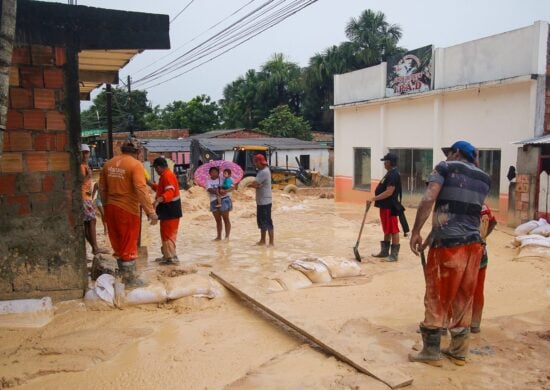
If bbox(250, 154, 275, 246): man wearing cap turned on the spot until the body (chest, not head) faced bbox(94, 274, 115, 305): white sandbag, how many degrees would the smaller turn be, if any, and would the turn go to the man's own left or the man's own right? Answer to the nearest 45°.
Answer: approximately 45° to the man's own left

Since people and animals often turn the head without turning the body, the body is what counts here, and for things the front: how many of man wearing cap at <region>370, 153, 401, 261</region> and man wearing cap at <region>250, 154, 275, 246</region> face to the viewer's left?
2

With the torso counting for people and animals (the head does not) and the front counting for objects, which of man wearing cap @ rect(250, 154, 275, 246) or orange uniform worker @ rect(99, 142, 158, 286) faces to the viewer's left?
the man wearing cap

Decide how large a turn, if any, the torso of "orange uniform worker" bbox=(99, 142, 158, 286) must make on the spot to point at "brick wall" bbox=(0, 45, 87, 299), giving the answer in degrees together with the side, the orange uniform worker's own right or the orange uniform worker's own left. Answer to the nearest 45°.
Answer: approximately 135° to the orange uniform worker's own left

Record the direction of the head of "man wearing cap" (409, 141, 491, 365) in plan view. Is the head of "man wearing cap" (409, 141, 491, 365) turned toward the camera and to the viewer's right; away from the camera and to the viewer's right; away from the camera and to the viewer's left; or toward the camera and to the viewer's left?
away from the camera and to the viewer's left

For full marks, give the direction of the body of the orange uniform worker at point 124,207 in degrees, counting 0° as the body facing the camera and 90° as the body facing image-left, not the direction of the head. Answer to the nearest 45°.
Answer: approximately 225°

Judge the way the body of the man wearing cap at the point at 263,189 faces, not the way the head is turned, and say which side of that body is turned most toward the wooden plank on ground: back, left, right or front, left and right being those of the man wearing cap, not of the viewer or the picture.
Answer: left

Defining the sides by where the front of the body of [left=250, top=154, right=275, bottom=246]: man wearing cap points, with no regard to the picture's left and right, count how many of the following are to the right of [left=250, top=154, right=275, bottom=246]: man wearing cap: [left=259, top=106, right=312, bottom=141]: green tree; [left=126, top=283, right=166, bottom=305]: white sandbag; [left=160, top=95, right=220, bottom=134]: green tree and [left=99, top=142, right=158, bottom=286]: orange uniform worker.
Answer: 2

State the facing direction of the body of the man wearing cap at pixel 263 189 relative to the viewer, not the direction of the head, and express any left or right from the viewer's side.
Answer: facing to the left of the viewer

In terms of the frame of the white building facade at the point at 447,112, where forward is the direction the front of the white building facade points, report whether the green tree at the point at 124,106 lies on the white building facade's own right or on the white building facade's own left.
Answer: on the white building facade's own right

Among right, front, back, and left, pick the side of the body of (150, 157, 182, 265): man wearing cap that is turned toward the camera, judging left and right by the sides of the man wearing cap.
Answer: left

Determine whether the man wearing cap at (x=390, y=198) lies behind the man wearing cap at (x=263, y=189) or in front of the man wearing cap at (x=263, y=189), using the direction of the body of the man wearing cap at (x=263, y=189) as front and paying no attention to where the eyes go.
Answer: behind

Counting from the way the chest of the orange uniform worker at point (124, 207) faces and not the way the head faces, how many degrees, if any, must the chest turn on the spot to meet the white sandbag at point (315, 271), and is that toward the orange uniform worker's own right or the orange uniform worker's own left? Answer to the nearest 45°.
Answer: approximately 45° to the orange uniform worker's own right
